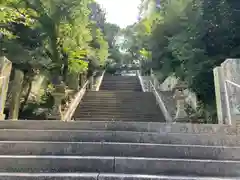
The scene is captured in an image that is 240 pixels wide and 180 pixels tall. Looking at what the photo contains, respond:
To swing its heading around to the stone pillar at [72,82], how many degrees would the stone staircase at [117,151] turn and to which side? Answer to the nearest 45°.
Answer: approximately 180°

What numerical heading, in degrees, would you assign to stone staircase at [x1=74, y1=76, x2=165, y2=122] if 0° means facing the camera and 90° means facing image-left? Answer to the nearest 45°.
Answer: approximately 0°

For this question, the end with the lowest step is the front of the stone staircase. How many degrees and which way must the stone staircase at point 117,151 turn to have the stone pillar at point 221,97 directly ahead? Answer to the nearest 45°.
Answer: approximately 135° to its left
